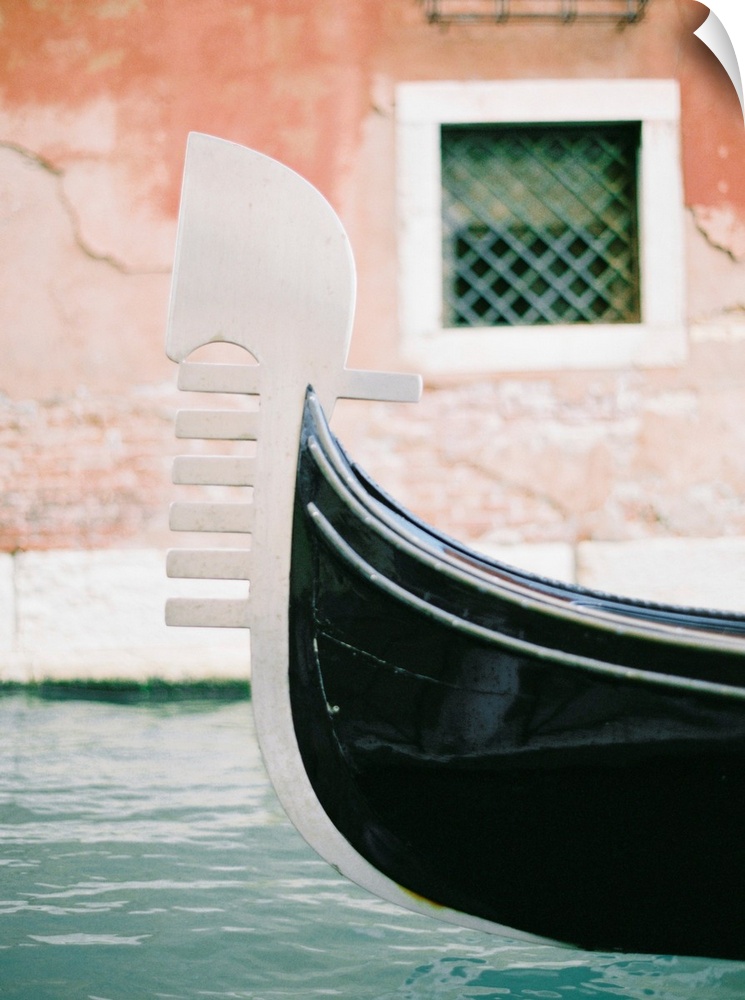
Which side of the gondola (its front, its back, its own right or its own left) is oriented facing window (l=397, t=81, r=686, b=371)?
right

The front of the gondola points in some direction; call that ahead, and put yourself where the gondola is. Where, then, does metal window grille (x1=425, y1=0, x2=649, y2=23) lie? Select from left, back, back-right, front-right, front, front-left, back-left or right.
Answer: right

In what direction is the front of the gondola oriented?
to the viewer's left
